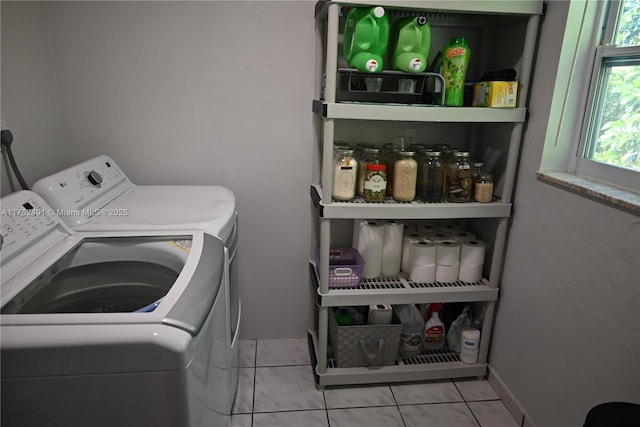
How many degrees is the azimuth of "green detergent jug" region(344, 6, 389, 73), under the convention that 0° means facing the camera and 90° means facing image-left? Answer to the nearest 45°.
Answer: approximately 0°

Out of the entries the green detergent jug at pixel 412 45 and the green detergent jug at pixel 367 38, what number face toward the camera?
2

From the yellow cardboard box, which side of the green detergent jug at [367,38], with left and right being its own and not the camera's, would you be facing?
left

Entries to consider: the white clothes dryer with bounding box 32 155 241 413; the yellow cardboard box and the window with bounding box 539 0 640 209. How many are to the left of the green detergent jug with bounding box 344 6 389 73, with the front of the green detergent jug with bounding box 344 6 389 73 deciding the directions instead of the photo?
2
